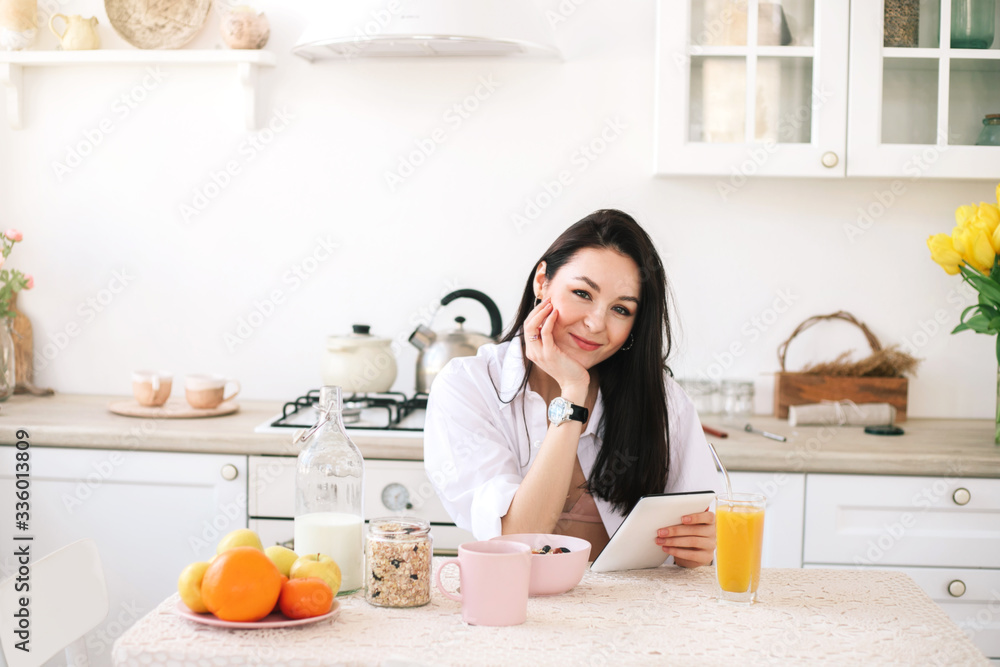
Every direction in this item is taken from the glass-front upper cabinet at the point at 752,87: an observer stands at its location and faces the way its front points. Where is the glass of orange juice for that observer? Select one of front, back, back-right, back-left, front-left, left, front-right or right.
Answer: front

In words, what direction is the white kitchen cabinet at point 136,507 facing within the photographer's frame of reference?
facing the viewer

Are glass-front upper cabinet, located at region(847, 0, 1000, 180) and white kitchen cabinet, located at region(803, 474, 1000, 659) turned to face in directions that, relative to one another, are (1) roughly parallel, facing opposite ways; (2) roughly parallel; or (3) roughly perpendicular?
roughly parallel

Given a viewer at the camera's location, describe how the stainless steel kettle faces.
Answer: facing to the left of the viewer

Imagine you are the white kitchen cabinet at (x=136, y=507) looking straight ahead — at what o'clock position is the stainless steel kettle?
The stainless steel kettle is roughly at 9 o'clock from the white kitchen cabinet.

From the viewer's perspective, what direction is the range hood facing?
toward the camera

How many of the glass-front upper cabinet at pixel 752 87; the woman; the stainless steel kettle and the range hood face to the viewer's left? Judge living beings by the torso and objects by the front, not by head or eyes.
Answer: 1

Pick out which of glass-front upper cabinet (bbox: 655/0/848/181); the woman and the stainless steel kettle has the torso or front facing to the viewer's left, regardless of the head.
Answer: the stainless steel kettle

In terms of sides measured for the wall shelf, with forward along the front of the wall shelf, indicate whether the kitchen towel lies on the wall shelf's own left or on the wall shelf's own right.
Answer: on the wall shelf's own left

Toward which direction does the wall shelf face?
toward the camera

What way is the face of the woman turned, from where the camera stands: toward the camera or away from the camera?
toward the camera

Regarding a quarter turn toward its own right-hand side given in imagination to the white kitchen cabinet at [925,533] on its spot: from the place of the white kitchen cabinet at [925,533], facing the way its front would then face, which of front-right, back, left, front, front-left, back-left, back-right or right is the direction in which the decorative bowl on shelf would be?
front

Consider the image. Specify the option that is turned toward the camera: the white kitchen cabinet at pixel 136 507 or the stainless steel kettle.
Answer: the white kitchen cabinet

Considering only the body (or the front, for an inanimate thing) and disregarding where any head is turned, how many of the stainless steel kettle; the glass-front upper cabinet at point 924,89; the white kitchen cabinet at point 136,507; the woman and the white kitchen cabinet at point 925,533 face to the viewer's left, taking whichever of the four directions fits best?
1
